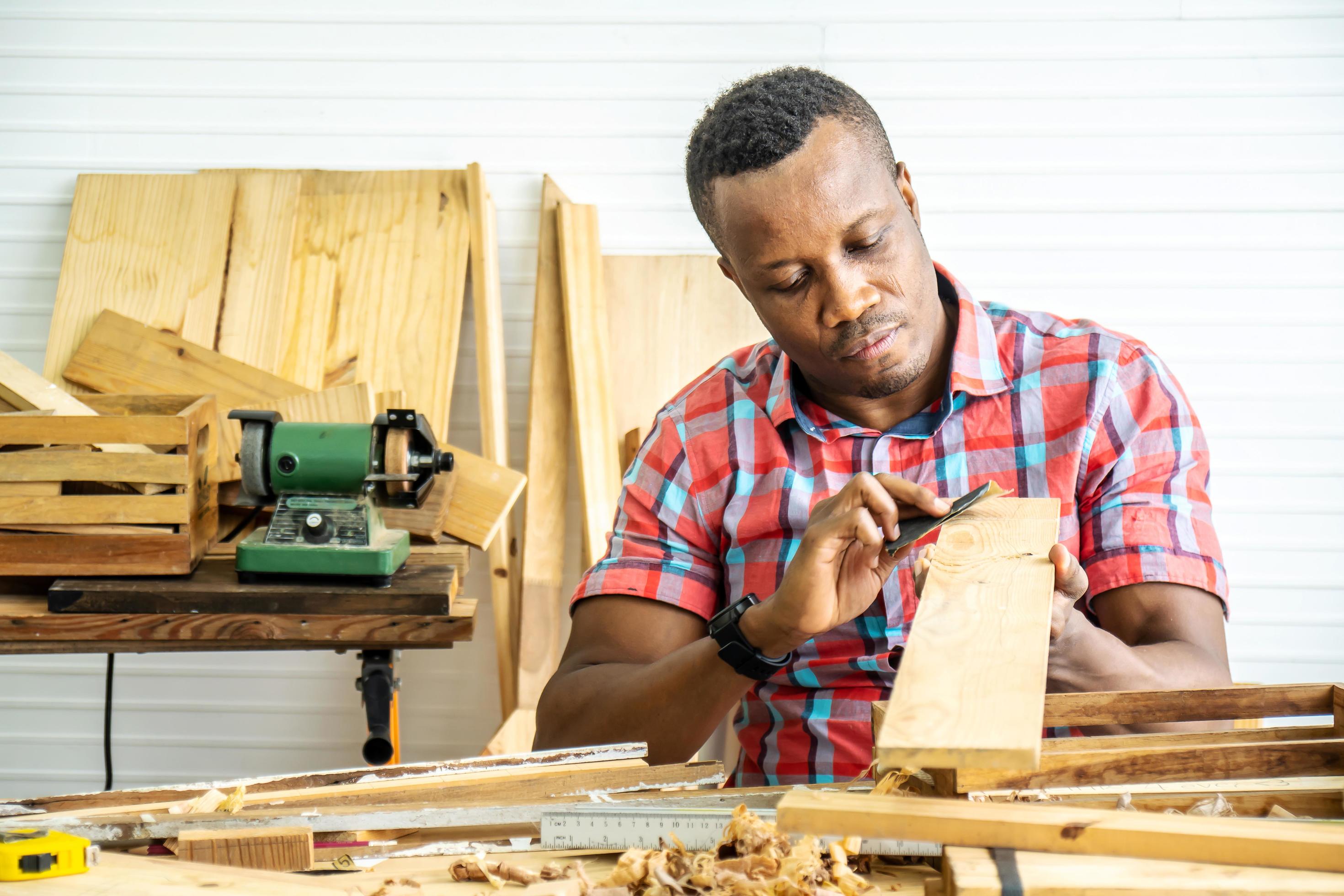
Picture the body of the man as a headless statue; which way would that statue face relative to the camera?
toward the camera

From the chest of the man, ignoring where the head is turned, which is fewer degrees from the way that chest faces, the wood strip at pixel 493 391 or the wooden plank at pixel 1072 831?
the wooden plank

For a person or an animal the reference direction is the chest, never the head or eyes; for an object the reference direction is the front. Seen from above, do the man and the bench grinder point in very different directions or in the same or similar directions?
same or similar directions

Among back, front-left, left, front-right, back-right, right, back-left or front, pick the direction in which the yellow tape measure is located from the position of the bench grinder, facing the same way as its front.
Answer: front

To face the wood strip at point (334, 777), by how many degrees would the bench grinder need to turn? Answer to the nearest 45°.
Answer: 0° — it already faces it

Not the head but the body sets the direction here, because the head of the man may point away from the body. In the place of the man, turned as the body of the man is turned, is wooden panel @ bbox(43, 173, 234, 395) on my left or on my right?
on my right

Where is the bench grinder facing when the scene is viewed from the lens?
facing the viewer

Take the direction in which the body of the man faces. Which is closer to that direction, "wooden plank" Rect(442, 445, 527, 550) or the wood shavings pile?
the wood shavings pile

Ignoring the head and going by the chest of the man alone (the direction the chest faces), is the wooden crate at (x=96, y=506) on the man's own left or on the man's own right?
on the man's own right

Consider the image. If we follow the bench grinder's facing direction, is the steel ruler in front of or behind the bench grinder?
in front

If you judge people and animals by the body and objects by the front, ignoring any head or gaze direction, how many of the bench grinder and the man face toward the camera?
2

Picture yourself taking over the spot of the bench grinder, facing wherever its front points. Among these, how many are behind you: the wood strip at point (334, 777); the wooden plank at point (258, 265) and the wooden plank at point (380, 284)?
2

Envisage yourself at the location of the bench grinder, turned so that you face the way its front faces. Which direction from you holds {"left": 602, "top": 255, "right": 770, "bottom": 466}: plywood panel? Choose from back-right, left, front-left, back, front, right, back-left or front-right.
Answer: back-left
